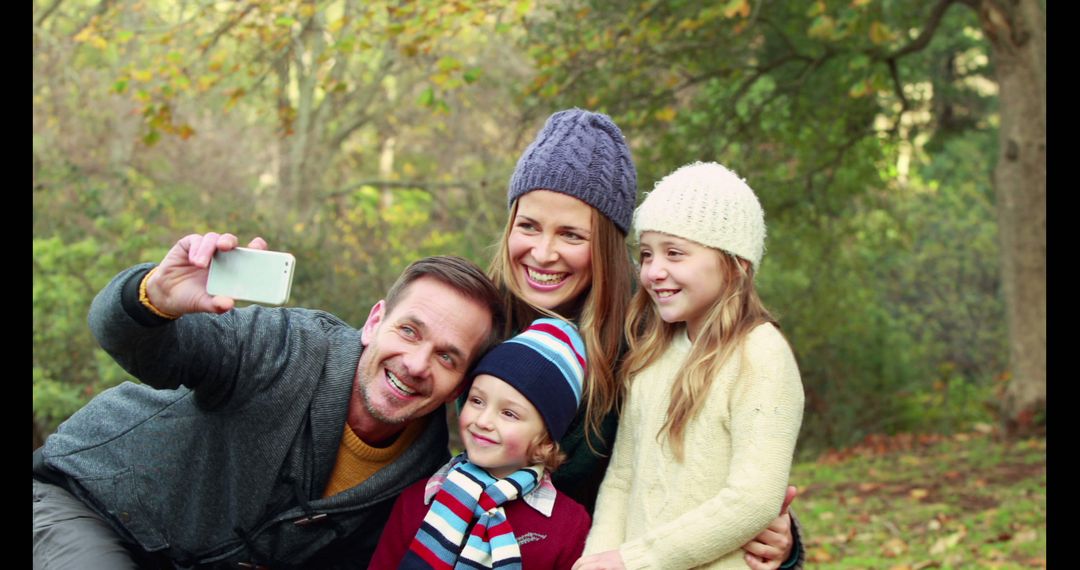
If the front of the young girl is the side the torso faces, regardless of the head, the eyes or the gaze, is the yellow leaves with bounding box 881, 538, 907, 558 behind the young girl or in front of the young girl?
behind

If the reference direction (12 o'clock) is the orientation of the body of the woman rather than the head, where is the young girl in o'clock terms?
The young girl is roughly at 9 o'clock from the woman.

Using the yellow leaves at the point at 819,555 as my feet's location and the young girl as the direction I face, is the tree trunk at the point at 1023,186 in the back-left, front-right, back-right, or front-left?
back-left

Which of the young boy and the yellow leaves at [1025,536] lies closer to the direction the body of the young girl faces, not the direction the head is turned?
the young boy

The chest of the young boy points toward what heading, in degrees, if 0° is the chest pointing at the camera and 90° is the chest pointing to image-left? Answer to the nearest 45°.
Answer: approximately 0°

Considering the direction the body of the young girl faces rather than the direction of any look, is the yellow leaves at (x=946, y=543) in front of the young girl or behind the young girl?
behind

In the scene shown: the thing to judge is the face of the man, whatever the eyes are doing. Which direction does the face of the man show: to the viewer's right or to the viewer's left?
to the viewer's left
